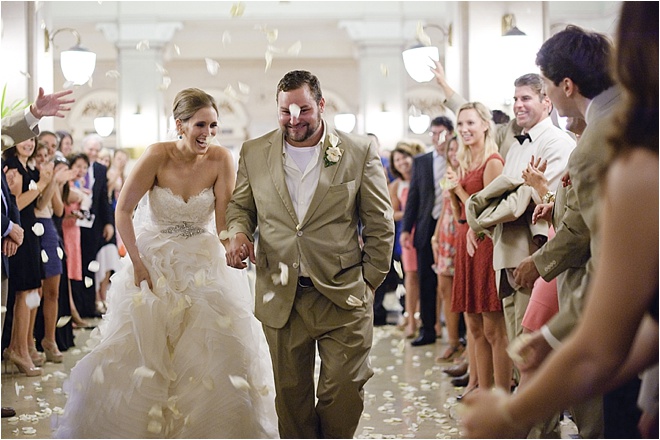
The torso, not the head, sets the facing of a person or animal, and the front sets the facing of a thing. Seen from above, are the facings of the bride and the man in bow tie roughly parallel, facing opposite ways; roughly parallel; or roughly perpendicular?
roughly perpendicular

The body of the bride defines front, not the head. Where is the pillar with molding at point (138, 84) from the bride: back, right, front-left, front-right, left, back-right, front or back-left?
back

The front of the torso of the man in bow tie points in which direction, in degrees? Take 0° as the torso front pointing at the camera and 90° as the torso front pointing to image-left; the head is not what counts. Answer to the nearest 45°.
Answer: approximately 45°

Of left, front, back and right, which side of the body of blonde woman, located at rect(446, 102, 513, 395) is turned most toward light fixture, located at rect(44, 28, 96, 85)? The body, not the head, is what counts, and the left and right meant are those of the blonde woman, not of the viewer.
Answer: right

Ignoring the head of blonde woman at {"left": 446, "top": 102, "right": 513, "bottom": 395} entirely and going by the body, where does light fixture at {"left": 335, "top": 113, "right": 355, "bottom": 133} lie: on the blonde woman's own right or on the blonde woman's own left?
on the blonde woman's own right

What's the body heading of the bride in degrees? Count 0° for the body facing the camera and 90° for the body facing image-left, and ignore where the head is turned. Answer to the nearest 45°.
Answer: approximately 0°

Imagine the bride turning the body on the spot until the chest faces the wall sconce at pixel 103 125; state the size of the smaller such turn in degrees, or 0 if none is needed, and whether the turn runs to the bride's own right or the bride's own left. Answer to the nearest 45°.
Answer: approximately 180°

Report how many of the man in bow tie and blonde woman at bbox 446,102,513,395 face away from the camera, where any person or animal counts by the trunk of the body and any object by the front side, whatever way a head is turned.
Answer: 0

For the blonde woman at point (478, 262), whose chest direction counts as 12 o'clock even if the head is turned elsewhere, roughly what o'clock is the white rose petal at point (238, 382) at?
The white rose petal is roughly at 12 o'clock from the blonde woman.

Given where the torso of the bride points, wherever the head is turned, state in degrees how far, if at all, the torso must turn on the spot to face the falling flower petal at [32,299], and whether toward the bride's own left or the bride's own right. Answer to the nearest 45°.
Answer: approximately 135° to the bride's own right

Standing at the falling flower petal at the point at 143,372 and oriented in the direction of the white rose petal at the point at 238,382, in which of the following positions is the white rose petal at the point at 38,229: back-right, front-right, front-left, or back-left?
back-left
